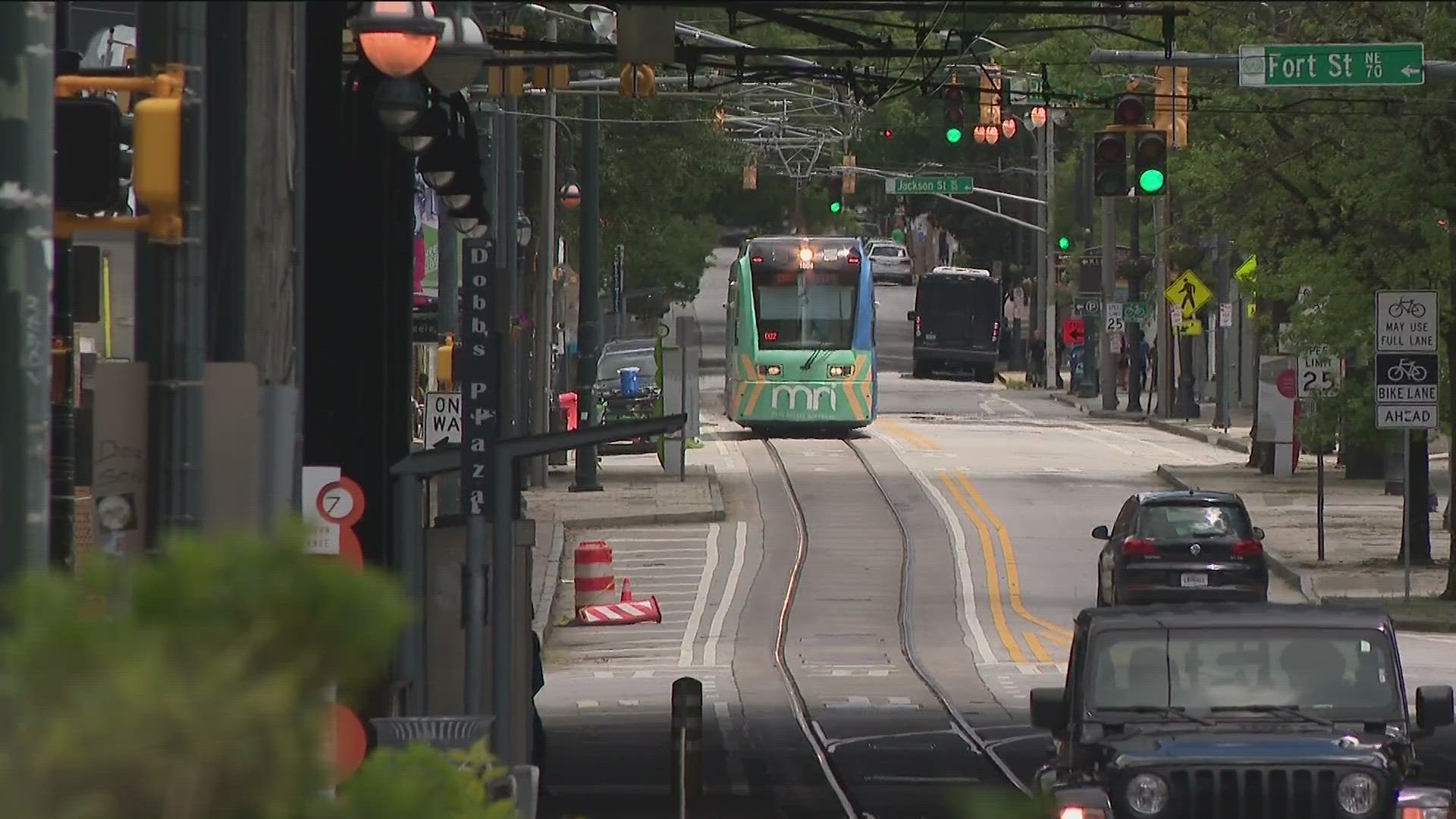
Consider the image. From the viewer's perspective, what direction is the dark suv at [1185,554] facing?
away from the camera

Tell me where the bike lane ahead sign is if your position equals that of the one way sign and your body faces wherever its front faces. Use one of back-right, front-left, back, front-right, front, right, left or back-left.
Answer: left

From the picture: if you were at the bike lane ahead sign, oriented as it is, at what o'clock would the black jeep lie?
The black jeep is roughly at 12 o'clock from the bike lane ahead sign.

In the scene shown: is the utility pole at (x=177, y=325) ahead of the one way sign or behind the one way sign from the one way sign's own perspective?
ahead

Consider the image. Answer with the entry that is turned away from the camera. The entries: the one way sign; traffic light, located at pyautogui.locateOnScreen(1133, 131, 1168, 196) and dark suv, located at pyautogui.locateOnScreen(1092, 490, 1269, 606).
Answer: the dark suv

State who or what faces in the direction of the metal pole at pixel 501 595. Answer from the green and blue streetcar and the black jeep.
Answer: the green and blue streetcar

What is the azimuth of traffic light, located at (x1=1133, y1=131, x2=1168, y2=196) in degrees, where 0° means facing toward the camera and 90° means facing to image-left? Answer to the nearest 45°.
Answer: approximately 0°

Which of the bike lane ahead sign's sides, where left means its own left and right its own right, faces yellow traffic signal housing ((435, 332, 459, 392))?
right

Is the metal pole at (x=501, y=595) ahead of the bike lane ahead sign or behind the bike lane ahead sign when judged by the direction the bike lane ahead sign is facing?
ahead
